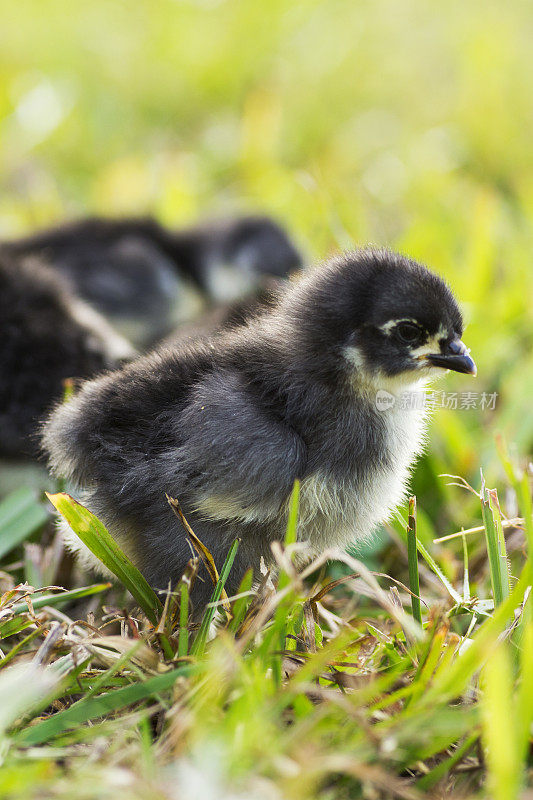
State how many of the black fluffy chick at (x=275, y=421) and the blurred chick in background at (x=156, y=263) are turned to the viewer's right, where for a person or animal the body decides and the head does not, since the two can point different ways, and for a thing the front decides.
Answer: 2

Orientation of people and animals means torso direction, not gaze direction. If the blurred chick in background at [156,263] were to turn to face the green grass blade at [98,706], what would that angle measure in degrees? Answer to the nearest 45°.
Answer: approximately 90° to its right

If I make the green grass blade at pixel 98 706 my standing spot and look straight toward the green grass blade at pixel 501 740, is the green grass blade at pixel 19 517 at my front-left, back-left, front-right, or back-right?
back-left

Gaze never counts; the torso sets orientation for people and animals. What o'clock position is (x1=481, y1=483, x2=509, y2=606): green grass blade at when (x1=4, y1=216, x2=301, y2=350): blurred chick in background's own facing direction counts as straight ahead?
The green grass blade is roughly at 3 o'clock from the blurred chick in background.

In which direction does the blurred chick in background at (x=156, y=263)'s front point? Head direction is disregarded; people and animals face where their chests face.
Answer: to the viewer's right

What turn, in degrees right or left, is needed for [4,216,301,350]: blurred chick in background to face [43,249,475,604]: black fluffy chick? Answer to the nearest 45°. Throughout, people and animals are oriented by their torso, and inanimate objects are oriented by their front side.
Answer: approximately 90° to its right

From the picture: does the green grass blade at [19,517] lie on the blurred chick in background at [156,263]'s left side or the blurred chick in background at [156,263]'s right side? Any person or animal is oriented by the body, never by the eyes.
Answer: on its right

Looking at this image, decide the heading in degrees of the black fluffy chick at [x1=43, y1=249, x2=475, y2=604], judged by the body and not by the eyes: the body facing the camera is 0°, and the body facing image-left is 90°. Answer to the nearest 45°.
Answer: approximately 270°
